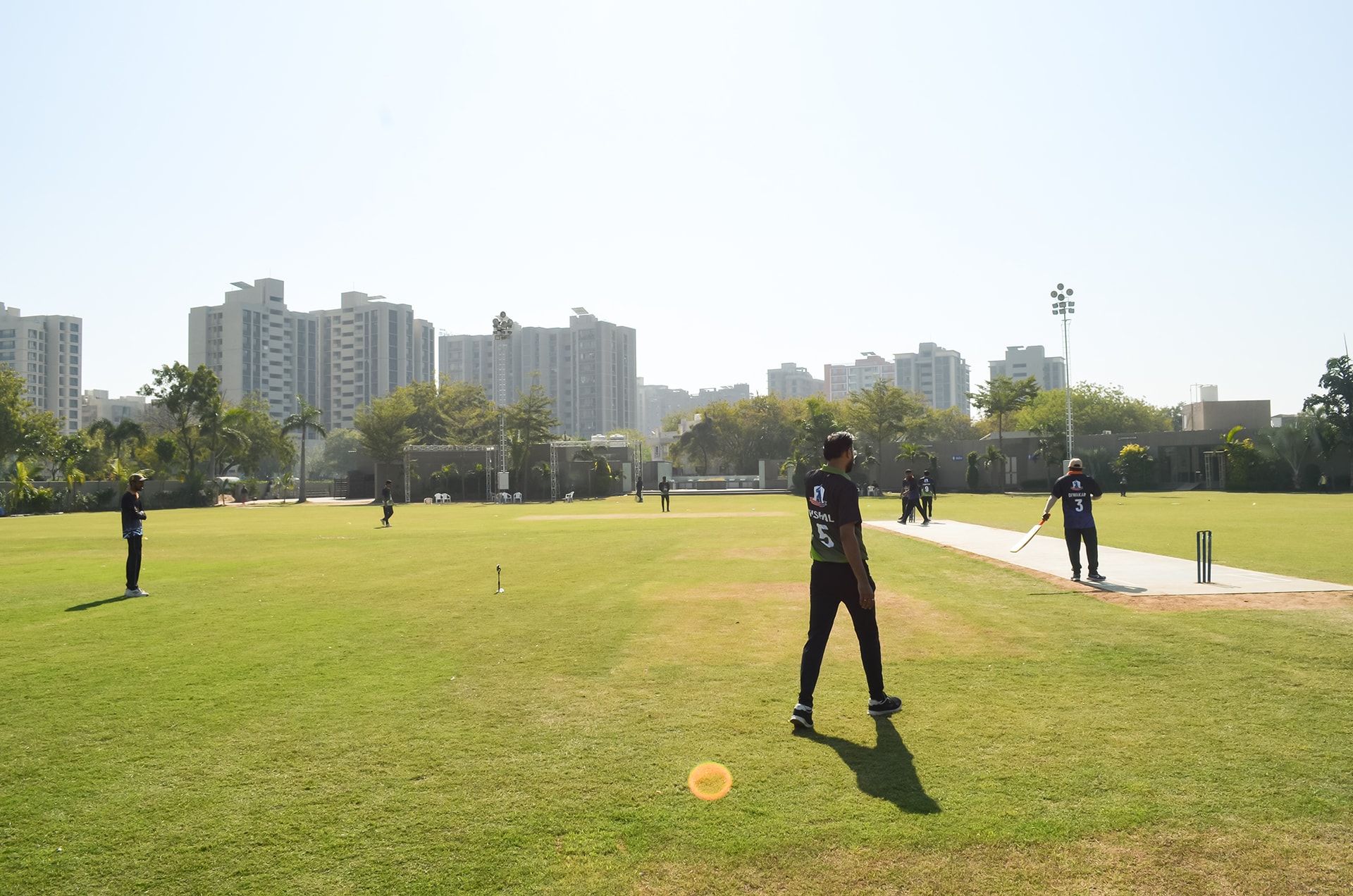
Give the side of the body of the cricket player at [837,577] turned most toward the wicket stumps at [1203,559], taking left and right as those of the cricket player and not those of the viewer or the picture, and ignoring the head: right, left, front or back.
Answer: front

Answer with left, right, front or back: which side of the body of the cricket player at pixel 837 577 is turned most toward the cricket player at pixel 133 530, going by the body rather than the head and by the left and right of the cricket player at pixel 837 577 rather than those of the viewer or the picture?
left

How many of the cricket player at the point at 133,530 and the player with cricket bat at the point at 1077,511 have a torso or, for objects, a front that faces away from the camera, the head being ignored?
1

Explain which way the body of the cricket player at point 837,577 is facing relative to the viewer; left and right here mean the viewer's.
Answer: facing away from the viewer and to the right of the viewer

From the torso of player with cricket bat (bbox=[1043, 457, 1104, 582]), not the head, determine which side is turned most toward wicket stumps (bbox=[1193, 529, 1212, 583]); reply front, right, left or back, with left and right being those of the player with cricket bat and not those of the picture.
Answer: right

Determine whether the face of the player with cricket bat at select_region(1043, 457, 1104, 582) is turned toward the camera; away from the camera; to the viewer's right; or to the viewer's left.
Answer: away from the camera

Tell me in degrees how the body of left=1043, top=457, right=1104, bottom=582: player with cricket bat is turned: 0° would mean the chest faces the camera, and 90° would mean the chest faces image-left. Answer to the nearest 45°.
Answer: approximately 180°

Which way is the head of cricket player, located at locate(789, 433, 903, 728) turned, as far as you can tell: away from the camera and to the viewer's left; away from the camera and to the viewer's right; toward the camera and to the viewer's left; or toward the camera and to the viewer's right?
away from the camera and to the viewer's right

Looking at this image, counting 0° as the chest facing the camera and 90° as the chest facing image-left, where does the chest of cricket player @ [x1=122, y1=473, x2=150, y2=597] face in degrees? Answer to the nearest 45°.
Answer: approximately 270°

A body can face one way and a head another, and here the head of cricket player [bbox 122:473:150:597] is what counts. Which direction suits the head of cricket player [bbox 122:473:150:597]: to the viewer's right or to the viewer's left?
to the viewer's right

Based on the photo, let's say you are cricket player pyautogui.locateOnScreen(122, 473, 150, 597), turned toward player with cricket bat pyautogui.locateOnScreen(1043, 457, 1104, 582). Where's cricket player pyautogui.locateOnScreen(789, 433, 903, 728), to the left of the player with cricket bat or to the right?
right

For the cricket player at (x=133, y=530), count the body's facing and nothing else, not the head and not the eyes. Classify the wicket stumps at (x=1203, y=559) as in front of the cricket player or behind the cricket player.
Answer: in front

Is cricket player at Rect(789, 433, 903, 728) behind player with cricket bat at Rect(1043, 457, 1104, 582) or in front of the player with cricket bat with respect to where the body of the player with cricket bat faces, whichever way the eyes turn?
behind
